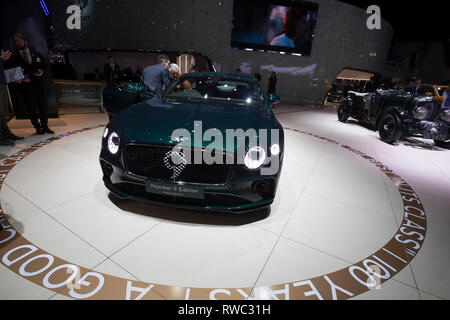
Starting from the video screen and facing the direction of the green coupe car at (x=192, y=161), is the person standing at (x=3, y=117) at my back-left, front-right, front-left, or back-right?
front-right

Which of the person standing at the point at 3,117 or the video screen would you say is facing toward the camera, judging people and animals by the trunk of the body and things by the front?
the video screen

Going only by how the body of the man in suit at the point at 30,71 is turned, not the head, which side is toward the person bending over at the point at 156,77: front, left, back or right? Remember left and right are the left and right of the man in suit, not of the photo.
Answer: left

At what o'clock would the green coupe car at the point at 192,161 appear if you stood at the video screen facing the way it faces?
The green coupe car is roughly at 12 o'clock from the video screen.

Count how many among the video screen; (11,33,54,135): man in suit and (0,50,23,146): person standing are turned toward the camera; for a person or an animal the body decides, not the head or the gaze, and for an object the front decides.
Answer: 2

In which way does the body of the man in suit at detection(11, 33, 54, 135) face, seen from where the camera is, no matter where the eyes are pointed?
toward the camera

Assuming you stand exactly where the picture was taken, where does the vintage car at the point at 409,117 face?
facing the viewer and to the right of the viewer

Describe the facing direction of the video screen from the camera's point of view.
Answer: facing the viewer

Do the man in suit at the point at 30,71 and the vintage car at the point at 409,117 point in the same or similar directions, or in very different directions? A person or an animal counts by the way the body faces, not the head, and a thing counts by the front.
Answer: same or similar directions

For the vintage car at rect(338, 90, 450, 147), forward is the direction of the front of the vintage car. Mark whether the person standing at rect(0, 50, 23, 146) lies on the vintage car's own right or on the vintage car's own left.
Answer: on the vintage car's own right

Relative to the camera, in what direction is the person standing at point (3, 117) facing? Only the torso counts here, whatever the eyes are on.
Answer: to the viewer's right
